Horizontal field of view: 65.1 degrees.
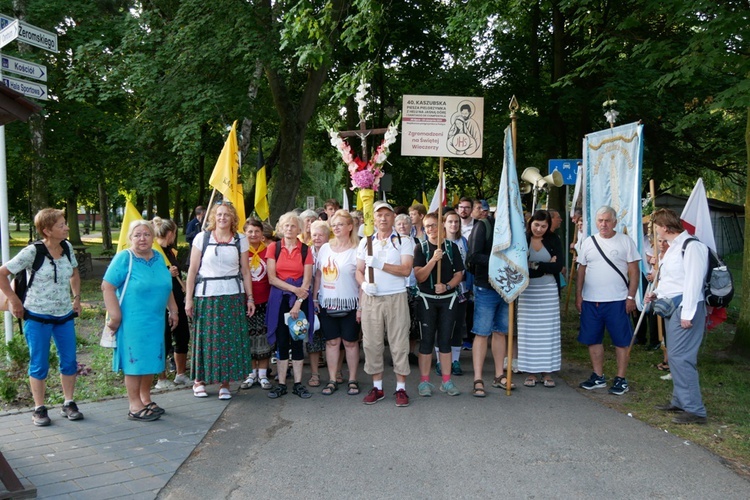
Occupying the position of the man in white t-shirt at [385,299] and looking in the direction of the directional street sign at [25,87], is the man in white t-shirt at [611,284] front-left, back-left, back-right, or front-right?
back-right

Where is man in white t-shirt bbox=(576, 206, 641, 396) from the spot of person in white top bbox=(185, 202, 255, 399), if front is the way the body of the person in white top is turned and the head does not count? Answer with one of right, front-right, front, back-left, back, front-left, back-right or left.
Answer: left

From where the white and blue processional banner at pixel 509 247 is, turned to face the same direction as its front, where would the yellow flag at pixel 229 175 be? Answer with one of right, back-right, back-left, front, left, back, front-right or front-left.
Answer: right
